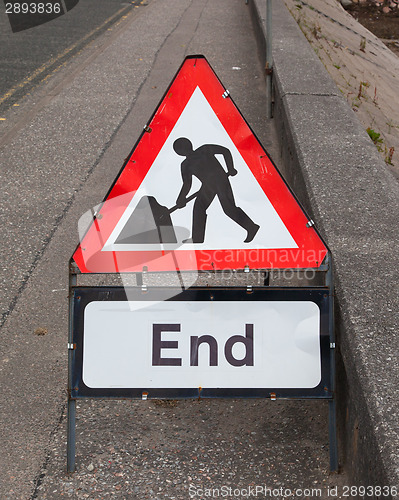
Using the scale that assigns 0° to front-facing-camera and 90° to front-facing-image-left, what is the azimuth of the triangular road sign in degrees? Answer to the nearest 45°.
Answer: approximately 0°
